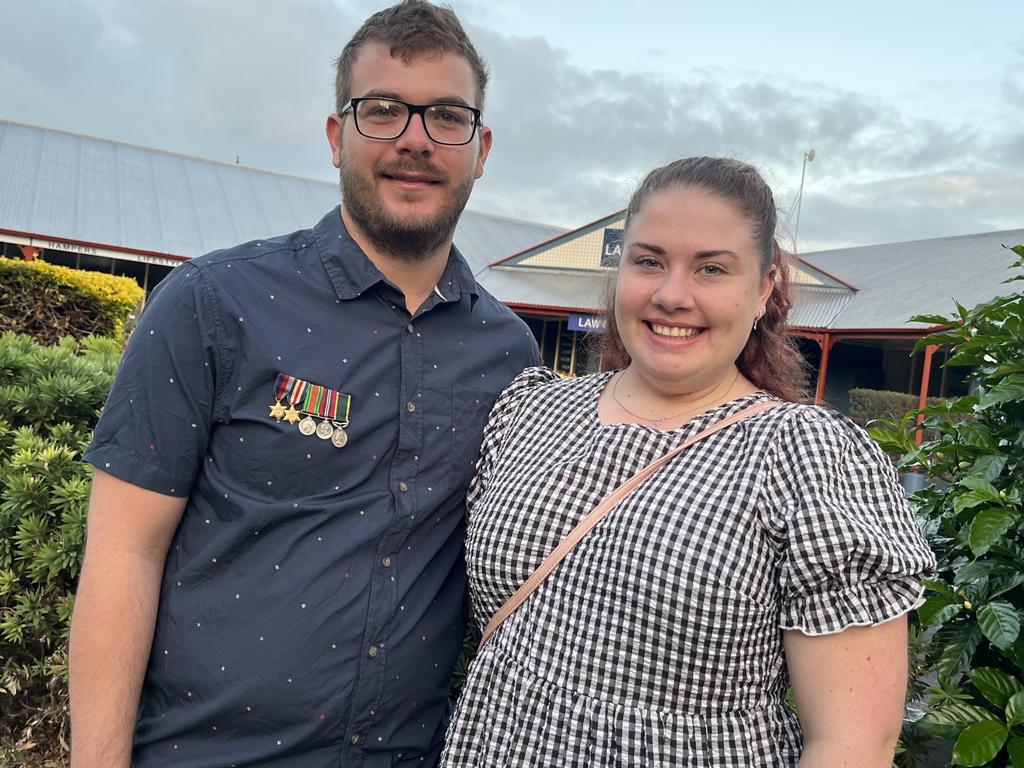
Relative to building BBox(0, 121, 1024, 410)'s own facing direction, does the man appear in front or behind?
in front

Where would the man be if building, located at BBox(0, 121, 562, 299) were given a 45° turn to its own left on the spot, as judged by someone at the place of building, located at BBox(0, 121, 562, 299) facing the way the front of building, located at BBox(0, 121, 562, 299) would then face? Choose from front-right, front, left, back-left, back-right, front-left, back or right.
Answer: right

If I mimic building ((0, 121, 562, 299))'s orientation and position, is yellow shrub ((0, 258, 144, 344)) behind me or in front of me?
in front

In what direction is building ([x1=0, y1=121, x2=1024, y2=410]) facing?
toward the camera

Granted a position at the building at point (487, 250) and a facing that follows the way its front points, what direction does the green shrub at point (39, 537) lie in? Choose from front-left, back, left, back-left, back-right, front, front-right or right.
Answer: front

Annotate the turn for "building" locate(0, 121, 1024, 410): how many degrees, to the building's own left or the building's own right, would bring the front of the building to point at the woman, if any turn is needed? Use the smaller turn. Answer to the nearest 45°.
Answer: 0° — it already faces them

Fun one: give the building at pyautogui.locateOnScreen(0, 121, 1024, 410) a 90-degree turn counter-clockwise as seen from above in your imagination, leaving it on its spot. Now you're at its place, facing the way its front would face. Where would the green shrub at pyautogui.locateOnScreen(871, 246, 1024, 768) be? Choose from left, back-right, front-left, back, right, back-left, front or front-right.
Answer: right
